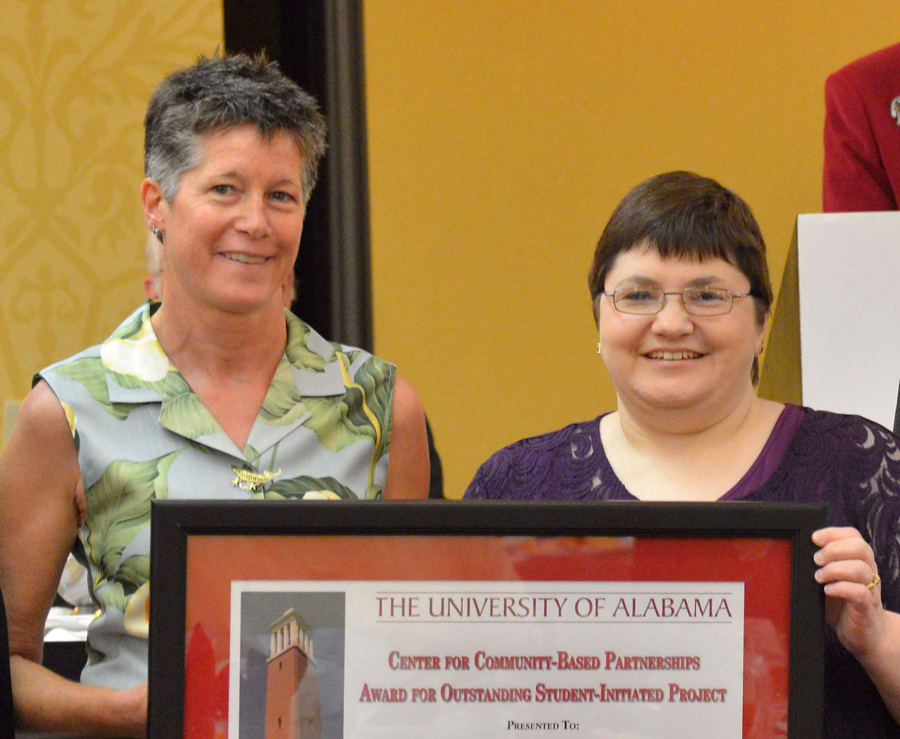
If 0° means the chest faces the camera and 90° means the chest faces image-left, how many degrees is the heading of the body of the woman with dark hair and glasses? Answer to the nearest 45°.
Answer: approximately 0°
